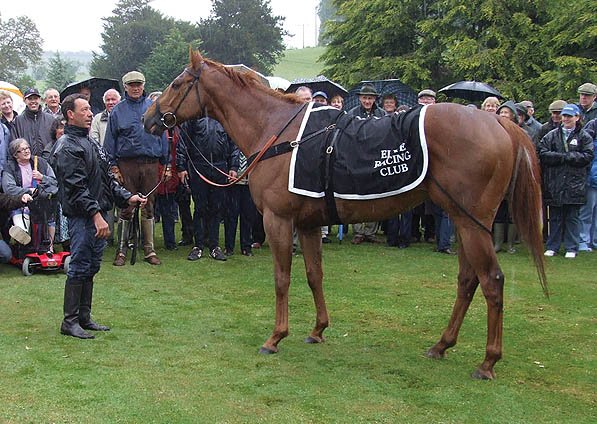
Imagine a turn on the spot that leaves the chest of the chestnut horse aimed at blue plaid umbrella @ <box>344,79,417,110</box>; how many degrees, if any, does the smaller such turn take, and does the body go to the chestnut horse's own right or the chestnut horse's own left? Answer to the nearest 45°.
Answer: approximately 90° to the chestnut horse's own right

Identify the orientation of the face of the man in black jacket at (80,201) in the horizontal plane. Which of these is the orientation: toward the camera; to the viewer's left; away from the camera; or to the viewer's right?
to the viewer's right

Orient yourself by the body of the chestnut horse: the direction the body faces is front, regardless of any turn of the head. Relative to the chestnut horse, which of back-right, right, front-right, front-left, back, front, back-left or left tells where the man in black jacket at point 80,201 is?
front

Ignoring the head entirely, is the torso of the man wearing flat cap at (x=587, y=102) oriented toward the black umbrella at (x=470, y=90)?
no

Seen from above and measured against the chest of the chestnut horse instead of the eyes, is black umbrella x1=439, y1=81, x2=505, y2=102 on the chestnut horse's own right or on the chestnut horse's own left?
on the chestnut horse's own right

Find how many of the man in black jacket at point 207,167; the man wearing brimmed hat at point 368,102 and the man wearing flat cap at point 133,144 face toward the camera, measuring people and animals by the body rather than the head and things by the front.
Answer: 3

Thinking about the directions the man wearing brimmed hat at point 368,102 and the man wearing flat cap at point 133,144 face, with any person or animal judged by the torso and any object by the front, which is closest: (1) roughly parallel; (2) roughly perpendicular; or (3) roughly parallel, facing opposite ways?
roughly parallel

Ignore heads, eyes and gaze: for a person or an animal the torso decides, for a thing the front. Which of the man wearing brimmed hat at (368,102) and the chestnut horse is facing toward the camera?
the man wearing brimmed hat

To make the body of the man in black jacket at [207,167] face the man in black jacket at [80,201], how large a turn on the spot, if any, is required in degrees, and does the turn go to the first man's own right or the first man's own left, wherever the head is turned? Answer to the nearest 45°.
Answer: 0° — they already face them

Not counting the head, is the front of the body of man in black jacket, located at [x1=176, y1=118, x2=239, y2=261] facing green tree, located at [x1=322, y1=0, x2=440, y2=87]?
no

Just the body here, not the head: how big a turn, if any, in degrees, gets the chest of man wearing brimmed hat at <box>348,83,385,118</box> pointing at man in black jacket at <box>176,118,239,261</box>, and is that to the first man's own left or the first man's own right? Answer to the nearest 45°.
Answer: approximately 90° to the first man's own right

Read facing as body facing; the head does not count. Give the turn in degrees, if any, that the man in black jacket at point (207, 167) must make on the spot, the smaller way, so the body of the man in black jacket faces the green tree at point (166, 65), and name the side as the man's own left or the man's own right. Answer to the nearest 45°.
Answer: approximately 180°

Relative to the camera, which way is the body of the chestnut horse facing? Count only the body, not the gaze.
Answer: to the viewer's left

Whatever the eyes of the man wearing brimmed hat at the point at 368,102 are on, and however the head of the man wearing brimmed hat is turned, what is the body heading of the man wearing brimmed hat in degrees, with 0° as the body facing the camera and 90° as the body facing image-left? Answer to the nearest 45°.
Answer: approximately 0°

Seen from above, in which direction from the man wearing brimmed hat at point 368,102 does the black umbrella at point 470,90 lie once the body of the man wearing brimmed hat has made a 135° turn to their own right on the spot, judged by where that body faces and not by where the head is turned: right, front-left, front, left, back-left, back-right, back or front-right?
right

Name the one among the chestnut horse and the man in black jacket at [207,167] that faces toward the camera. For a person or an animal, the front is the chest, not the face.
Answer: the man in black jacket
